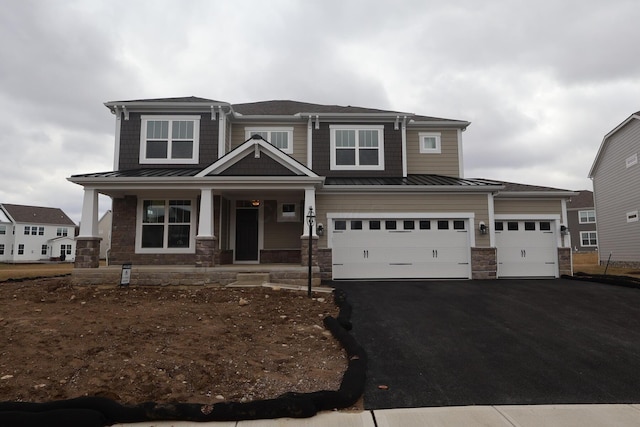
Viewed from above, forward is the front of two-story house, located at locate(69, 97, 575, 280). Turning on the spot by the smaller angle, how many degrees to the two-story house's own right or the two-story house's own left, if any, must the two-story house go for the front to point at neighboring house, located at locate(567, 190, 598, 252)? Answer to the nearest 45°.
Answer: approximately 135° to the two-story house's own left

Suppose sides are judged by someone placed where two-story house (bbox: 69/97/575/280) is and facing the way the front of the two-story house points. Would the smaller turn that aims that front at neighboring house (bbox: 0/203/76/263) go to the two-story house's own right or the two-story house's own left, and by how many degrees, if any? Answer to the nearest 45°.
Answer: approximately 135° to the two-story house's own right

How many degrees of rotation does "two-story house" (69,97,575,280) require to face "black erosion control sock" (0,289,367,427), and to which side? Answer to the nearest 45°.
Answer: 0° — it already faces it

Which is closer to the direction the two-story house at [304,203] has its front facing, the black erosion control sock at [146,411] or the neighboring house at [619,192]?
the black erosion control sock

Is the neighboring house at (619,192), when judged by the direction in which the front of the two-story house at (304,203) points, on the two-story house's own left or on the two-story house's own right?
on the two-story house's own left

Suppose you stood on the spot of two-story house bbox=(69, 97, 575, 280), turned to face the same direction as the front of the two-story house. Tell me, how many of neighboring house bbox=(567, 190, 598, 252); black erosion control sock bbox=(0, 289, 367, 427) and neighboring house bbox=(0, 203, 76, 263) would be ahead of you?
1

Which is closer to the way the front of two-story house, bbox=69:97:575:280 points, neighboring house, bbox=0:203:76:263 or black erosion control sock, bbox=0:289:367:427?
the black erosion control sock

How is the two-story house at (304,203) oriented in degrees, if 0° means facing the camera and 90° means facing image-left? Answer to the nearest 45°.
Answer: approximately 0°
